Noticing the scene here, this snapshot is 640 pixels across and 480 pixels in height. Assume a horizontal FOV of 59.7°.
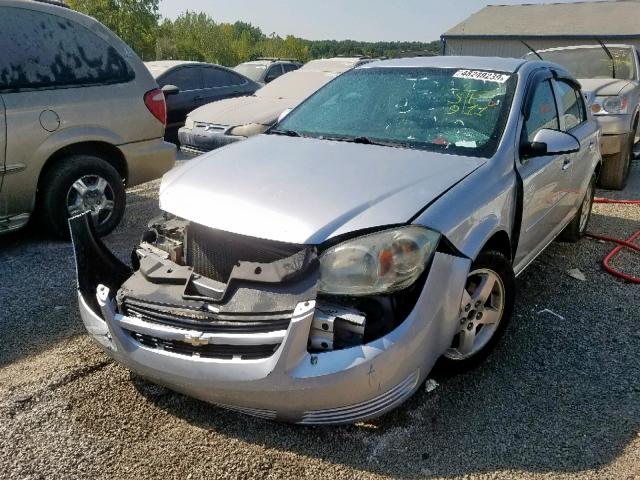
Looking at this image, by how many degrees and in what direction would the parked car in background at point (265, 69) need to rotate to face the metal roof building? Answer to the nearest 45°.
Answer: approximately 180°

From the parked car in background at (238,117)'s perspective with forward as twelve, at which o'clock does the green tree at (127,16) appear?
The green tree is roughly at 4 o'clock from the parked car in background.

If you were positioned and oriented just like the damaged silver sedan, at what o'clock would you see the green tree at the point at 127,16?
The green tree is roughly at 4 o'clock from the damaged silver sedan.

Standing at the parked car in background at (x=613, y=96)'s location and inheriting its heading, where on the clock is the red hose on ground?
The red hose on ground is roughly at 12 o'clock from the parked car in background.

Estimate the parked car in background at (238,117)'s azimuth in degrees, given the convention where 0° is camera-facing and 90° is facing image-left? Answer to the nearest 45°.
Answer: approximately 45°

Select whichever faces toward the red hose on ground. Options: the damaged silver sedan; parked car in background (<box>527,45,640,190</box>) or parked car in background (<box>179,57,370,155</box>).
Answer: parked car in background (<box>527,45,640,190</box>)

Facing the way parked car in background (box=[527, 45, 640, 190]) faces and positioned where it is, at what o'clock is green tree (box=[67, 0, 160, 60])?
The green tree is roughly at 4 o'clock from the parked car in background.

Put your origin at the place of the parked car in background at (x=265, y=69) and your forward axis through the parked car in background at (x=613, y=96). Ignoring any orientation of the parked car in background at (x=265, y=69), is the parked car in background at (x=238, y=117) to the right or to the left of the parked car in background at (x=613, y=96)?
right
